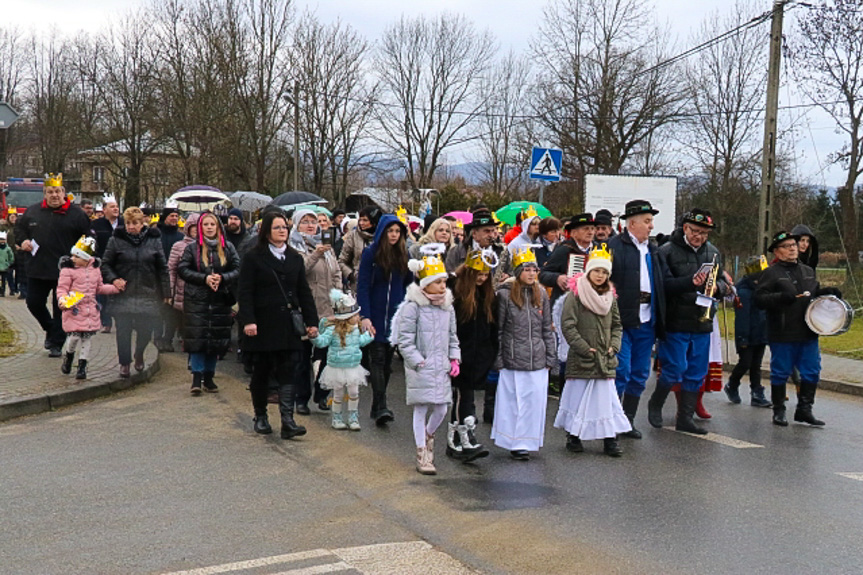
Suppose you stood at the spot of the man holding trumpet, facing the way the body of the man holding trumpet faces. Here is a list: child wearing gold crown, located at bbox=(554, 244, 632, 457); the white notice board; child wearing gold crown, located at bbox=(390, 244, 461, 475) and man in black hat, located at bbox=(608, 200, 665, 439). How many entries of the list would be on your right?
3

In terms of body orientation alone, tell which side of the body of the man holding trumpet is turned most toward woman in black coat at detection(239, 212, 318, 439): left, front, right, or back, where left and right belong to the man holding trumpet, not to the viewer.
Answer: right

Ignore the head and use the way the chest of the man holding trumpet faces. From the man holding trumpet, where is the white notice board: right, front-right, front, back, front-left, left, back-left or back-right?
back-left

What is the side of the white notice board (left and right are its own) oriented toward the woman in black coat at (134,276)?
front

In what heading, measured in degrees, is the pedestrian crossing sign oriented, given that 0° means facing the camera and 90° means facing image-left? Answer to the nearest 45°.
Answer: approximately 0°

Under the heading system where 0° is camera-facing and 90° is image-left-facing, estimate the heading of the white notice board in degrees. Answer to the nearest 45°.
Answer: approximately 0°

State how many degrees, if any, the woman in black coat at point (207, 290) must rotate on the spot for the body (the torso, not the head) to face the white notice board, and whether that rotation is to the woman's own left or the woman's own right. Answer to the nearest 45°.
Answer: approximately 135° to the woman's own left
